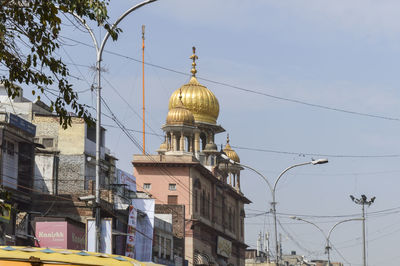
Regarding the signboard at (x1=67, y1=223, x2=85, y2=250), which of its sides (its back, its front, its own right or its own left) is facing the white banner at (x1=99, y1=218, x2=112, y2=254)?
left

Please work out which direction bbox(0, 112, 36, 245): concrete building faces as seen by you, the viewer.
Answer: facing the viewer and to the right of the viewer

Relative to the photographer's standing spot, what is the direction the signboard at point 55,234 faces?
facing the viewer

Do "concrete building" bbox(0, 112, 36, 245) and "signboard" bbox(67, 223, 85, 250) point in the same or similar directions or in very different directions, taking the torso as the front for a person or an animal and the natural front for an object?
same or similar directions

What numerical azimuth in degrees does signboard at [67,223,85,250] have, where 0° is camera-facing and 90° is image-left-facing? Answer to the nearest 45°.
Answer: approximately 315°

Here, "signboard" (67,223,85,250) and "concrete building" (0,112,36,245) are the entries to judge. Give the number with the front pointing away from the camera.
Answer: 0
